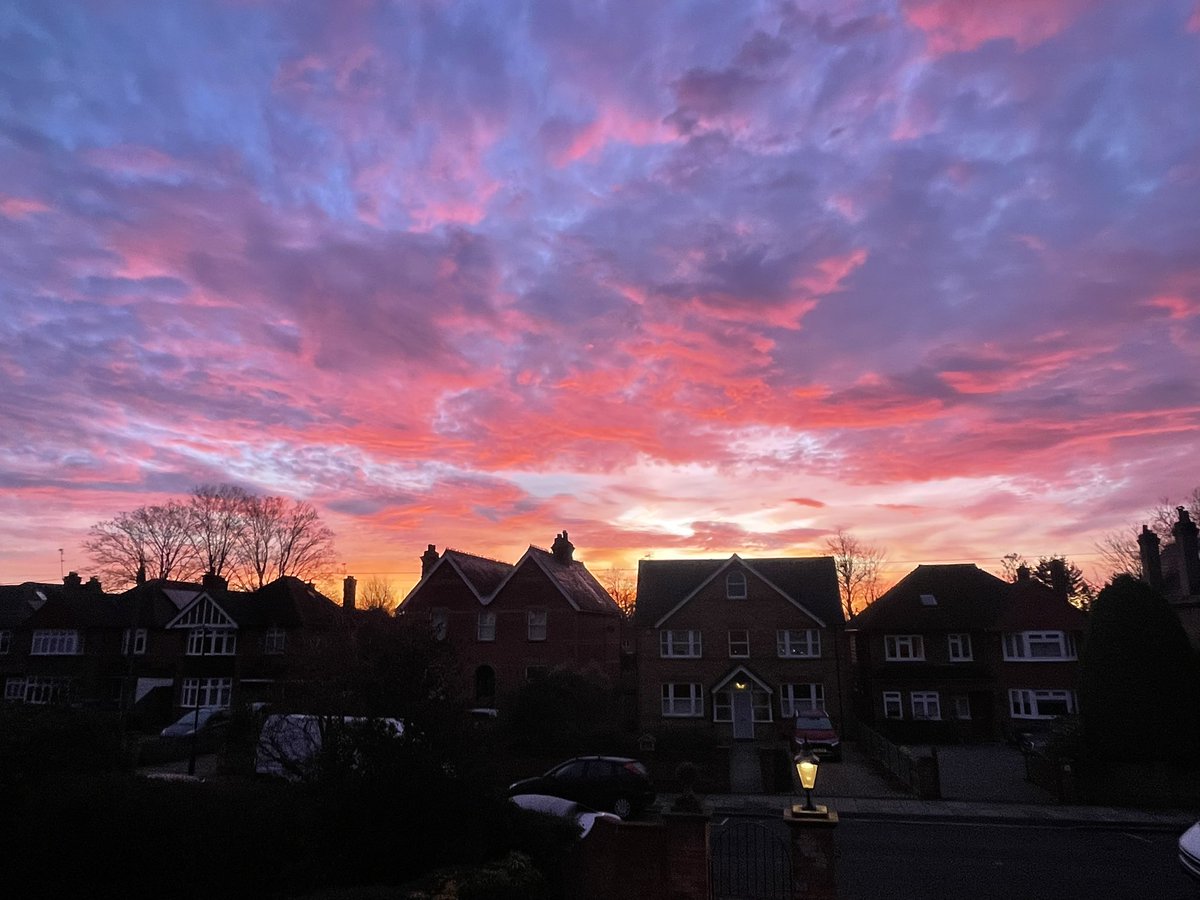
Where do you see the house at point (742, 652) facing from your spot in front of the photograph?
facing the viewer

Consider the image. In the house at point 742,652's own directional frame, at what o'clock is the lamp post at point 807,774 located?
The lamp post is roughly at 12 o'clock from the house.

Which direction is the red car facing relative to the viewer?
toward the camera

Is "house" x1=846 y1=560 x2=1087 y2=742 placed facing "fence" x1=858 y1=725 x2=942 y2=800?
yes

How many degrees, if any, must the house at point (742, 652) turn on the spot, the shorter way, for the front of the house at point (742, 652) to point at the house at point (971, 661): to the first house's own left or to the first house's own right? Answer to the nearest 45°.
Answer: approximately 90° to the first house's own left

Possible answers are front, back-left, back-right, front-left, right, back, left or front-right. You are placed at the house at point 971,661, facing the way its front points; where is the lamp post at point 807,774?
front

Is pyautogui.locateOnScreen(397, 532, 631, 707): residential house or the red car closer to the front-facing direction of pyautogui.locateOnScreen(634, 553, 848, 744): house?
the red car

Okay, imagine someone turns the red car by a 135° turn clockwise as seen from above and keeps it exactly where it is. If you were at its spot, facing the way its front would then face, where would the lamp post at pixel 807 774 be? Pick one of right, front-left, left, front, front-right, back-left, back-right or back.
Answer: back-left

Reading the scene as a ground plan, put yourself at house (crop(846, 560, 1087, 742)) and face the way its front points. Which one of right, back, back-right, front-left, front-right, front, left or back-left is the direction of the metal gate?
front

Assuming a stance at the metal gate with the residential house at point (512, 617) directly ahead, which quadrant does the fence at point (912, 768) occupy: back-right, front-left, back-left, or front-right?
front-right

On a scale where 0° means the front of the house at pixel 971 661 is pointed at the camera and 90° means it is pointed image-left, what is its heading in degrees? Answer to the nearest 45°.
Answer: approximately 0°

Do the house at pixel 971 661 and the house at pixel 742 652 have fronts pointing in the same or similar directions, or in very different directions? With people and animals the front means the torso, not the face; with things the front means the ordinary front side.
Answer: same or similar directions

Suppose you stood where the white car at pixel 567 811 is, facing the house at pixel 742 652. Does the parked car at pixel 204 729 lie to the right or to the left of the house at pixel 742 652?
left

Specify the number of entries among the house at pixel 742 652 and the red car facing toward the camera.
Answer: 2

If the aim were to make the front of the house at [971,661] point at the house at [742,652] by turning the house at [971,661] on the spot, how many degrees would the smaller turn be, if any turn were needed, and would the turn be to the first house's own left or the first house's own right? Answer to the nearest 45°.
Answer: approximately 45° to the first house's own right

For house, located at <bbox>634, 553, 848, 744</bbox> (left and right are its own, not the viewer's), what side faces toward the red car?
front
